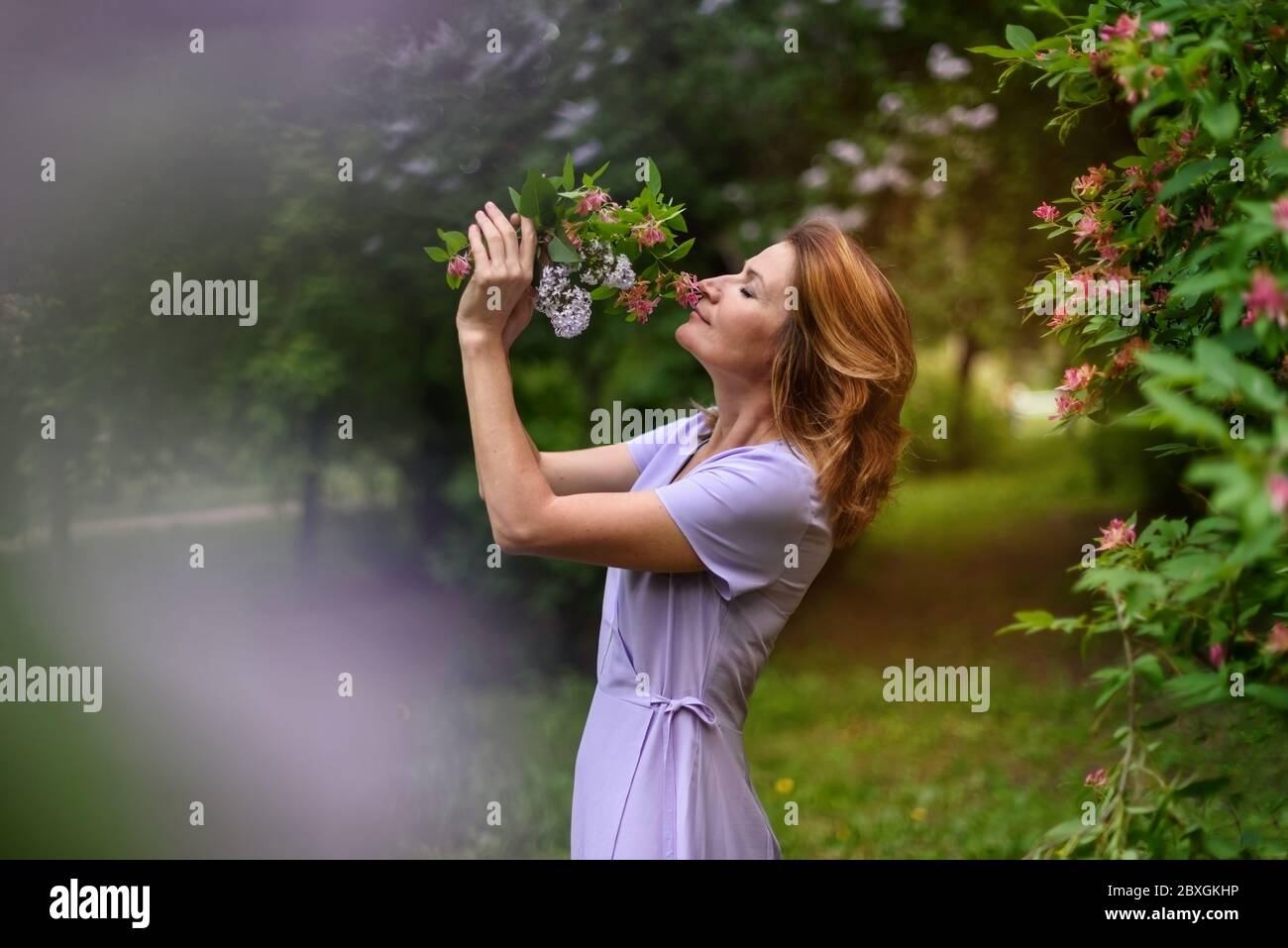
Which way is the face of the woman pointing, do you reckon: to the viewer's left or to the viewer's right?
to the viewer's left

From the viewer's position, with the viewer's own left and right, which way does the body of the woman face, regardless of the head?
facing to the left of the viewer
